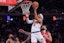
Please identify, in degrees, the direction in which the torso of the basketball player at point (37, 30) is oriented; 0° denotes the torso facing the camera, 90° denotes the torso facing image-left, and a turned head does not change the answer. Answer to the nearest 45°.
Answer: approximately 45°
